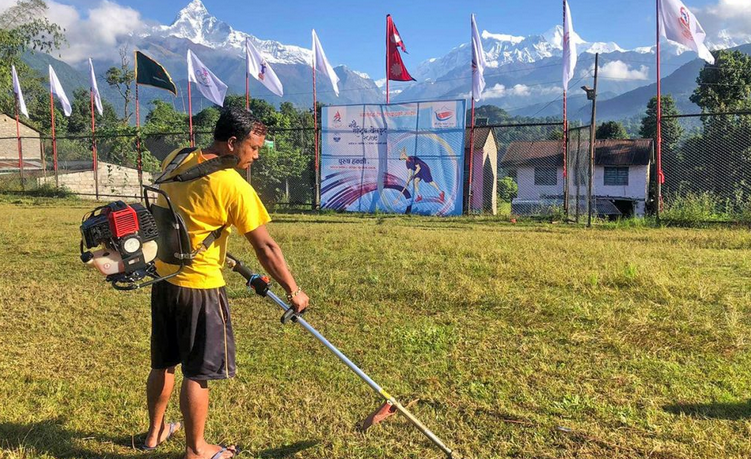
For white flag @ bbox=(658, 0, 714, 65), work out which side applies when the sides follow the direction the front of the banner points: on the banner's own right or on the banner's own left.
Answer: on the banner's own left

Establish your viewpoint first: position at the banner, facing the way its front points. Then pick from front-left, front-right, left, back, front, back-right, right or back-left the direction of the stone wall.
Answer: back-right

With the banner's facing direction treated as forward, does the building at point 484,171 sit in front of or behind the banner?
behind

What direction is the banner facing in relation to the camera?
toward the camera

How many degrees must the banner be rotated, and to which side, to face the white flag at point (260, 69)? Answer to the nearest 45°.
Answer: approximately 135° to its right

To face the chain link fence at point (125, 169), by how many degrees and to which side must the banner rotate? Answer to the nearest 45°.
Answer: approximately 135° to its right

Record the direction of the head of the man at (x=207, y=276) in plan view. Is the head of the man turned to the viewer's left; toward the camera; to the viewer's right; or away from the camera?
to the viewer's right

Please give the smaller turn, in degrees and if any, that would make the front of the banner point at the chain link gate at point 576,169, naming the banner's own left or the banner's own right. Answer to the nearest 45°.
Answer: approximately 45° to the banner's own left

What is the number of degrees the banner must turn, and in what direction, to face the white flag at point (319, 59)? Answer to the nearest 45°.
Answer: approximately 135° to its right
